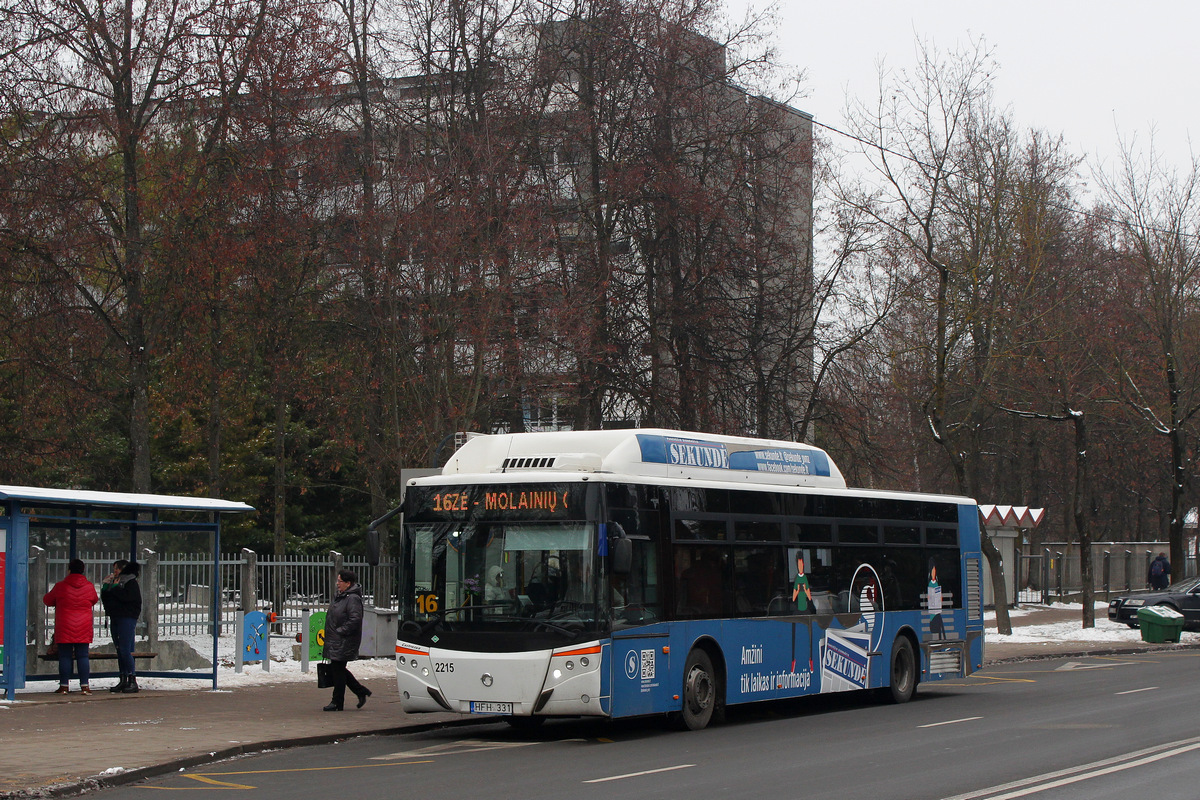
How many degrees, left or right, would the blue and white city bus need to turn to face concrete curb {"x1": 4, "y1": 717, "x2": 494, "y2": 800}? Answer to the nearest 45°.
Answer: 0° — it already faces it

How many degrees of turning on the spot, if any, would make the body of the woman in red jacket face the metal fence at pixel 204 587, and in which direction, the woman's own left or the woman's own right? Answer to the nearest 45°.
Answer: approximately 45° to the woman's own right

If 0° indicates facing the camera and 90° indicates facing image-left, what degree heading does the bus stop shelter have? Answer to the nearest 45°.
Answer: approximately 0°

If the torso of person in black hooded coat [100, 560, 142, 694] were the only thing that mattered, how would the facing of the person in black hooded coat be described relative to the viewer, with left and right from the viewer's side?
facing to the left of the viewer

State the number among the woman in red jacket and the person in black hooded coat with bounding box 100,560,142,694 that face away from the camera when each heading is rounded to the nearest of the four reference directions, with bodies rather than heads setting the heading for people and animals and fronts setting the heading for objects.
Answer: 1

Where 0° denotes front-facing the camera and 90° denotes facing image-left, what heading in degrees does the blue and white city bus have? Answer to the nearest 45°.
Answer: approximately 45°

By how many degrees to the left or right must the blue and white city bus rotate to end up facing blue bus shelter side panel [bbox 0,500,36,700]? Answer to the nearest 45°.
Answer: approximately 45° to its right

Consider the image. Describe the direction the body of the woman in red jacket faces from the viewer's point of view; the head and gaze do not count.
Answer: away from the camera
